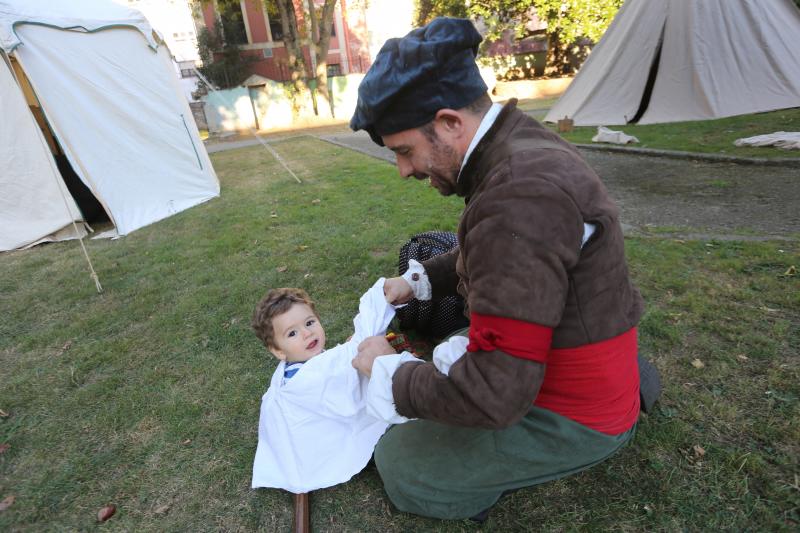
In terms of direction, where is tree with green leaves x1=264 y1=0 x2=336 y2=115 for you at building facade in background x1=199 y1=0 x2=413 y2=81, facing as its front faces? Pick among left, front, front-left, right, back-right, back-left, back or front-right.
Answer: front

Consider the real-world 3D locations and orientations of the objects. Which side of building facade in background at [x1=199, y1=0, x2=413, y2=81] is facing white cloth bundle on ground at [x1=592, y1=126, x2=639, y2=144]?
front

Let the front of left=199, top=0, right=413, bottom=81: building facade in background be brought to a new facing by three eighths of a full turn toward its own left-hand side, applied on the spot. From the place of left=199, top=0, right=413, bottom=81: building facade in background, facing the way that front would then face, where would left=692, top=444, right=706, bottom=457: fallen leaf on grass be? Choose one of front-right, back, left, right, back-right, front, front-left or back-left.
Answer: back-right

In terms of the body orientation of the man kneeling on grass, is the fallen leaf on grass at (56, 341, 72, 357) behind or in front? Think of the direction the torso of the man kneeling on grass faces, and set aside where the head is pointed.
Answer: in front

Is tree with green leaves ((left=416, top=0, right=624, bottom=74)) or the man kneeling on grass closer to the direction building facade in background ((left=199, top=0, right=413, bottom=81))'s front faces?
the man kneeling on grass

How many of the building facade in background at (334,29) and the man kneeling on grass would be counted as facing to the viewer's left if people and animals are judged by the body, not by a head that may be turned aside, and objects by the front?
1

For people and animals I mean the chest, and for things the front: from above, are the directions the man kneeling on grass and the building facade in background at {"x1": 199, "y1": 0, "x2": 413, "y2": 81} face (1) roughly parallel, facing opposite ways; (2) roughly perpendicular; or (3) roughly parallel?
roughly perpendicular

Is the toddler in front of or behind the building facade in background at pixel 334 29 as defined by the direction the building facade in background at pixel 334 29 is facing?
in front

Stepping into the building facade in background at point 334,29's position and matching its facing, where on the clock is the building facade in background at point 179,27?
the building facade in background at point 179,27 is roughly at 3 o'clock from the building facade in background at point 334,29.

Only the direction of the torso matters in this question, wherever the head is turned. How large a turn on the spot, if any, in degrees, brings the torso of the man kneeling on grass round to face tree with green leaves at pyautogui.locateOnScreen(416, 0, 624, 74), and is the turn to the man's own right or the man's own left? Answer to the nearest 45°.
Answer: approximately 90° to the man's own right

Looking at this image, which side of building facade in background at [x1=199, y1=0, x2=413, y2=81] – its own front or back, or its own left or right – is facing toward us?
front

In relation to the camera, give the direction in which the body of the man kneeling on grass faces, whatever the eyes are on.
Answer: to the viewer's left

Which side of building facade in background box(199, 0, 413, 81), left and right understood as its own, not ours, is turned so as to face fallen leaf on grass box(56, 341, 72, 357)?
front
